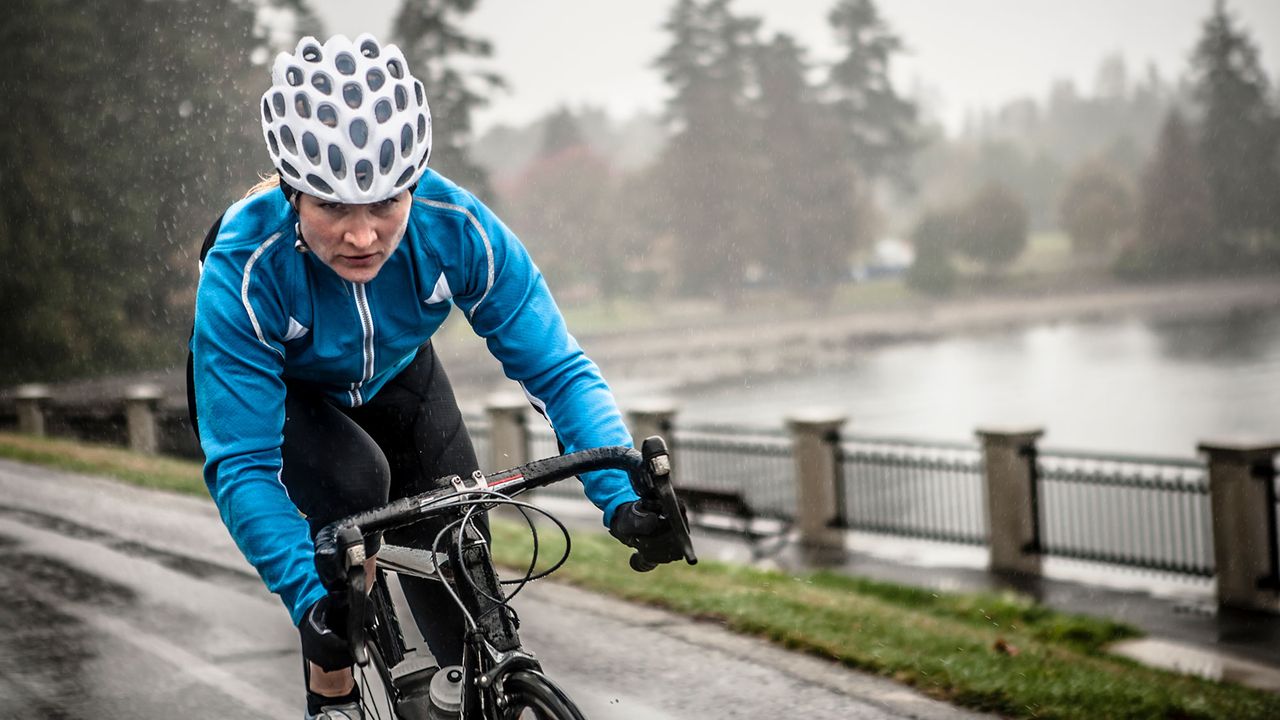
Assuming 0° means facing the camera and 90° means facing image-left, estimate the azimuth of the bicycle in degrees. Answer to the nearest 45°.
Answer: approximately 315°

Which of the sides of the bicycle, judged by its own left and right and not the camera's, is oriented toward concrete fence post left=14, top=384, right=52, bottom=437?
back

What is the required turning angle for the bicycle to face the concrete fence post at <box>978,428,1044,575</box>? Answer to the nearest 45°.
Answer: approximately 90° to its left

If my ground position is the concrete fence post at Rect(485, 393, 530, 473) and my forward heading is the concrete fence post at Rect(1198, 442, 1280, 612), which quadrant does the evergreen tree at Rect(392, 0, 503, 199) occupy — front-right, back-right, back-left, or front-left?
back-left

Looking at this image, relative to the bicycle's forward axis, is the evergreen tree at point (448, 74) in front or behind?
behind

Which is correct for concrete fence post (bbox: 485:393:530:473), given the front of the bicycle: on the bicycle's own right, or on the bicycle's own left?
on the bicycle's own left
